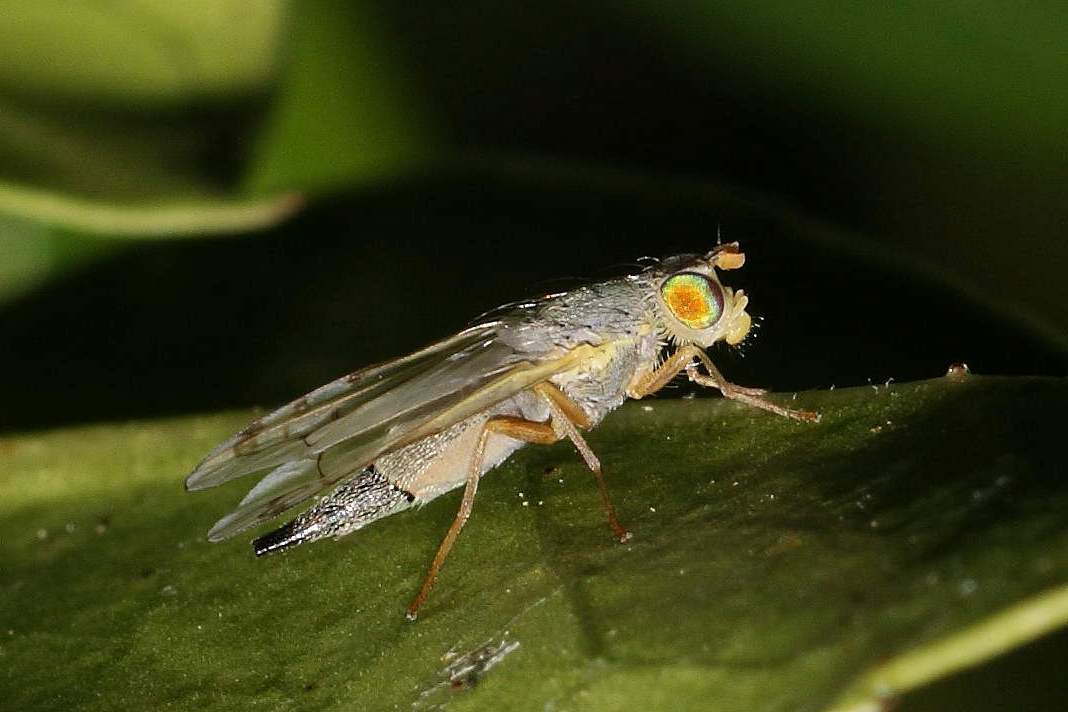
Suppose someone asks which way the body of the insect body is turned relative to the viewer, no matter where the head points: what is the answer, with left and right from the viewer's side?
facing to the right of the viewer
